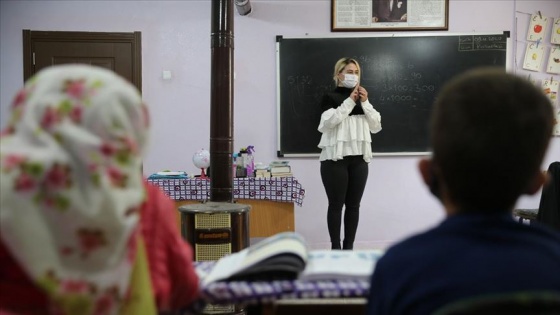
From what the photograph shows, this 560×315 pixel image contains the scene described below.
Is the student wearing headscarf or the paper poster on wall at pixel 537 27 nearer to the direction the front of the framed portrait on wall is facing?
the student wearing headscarf

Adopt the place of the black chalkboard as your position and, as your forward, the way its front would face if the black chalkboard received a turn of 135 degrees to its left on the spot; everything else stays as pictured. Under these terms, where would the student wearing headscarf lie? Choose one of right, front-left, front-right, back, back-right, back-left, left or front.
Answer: back-right

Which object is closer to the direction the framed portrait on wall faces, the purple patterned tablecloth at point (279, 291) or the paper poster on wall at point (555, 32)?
the purple patterned tablecloth

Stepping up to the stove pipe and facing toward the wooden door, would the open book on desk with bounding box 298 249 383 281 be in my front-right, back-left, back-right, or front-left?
back-left

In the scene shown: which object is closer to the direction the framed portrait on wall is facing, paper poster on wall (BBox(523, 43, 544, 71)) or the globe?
the globe

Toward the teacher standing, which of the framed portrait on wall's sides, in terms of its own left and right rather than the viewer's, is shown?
front

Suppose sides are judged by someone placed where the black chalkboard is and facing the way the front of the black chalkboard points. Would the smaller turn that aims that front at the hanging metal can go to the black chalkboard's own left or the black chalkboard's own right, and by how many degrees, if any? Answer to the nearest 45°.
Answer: approximately 45° to the black chalkboard's own right

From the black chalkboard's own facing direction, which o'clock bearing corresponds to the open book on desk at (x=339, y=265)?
The open book on desk is roughly at 12 o'clock from the black chalkboard.

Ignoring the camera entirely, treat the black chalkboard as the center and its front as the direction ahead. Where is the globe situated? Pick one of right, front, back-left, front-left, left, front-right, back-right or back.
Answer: front-right

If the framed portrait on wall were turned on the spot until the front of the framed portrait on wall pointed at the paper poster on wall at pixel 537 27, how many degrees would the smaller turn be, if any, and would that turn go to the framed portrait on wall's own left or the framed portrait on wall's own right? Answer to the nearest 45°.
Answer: approximately 90° to the framed portrait on wall's own left

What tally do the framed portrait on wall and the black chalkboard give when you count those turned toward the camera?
2

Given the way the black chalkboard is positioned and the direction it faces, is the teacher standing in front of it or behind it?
in front

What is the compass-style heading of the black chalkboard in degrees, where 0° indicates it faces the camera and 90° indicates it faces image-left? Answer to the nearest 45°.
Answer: approximately 0°

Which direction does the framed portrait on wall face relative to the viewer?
toward the camera
